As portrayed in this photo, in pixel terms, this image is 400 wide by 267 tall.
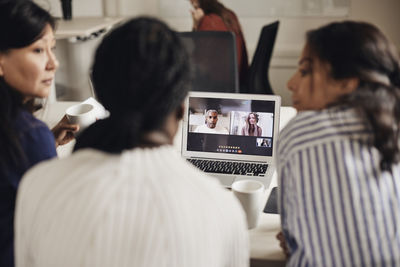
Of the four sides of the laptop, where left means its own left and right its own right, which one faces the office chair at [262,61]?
back

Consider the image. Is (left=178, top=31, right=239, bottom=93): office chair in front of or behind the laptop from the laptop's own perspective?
behind

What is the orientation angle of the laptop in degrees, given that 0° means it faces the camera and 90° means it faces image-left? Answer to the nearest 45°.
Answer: approximately 0°
